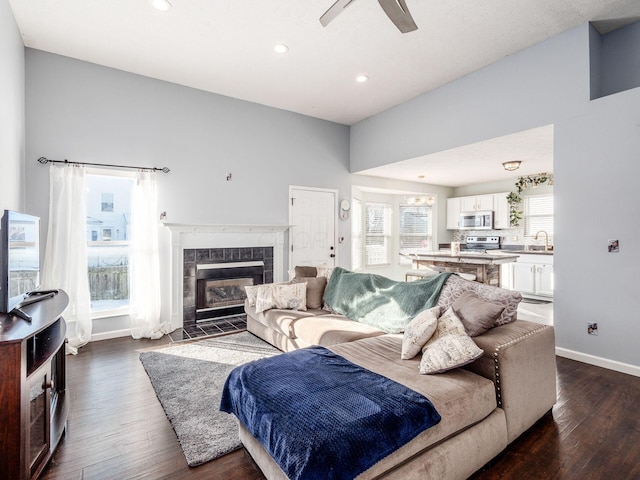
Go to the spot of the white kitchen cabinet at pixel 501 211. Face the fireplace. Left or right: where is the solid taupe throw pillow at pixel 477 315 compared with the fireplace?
left

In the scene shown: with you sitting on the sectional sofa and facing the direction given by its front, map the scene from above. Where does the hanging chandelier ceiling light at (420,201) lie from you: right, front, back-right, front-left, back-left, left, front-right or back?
back-right

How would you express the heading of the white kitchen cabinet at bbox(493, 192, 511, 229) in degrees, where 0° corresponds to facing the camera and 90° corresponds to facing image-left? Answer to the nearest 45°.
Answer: approximately 45°

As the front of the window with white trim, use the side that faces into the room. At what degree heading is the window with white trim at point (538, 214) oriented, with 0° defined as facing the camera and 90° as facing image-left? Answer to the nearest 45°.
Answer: approximately 45°

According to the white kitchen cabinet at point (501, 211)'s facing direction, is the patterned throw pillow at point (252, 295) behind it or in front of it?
in front

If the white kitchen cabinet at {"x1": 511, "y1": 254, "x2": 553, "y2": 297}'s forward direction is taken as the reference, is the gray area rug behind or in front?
in front

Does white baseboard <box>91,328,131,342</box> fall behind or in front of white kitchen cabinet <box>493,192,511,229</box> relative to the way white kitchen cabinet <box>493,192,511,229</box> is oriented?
in front

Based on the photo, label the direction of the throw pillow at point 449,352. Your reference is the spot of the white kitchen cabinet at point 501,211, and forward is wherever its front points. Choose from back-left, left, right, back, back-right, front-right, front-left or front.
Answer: front-left
